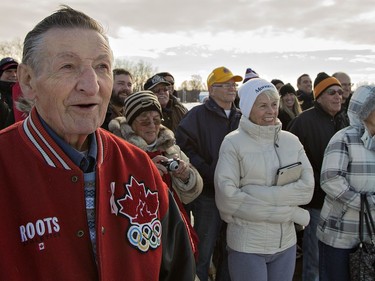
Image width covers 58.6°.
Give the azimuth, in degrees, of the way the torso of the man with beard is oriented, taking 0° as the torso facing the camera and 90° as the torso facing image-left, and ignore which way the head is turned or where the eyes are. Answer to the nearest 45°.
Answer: approximately 315°

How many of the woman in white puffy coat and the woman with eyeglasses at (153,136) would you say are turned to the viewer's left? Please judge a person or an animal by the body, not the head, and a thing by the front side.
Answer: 0

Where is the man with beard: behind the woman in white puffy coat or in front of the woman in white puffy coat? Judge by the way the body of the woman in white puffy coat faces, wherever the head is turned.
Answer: behind

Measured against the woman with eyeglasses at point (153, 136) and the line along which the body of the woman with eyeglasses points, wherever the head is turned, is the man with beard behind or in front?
behind

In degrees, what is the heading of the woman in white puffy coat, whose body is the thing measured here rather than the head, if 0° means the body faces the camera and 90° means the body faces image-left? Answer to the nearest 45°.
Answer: approximately 315°

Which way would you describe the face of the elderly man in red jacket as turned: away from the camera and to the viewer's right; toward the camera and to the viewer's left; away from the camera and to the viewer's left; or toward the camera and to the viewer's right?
toward the camera and to the viewer's right

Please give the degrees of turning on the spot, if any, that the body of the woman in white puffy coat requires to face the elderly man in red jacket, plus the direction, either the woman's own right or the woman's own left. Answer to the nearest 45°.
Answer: approximately 45° to the woman's own right

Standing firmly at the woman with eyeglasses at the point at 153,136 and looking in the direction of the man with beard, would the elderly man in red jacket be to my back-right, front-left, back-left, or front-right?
back-left

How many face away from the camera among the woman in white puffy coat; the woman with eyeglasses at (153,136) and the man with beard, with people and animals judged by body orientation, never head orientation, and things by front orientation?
0

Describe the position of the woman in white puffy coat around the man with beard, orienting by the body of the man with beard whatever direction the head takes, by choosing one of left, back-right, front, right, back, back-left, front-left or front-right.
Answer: front

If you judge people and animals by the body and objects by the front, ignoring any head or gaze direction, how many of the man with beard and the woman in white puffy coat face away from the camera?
0

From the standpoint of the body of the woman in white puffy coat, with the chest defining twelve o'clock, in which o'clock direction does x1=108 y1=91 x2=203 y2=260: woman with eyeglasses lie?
The woman with eyeglasses is roughly at 4 o'clock from the woman in white puffy coat.

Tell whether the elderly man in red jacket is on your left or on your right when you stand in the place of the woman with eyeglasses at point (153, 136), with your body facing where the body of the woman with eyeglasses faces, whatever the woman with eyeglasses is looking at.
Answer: on your right
